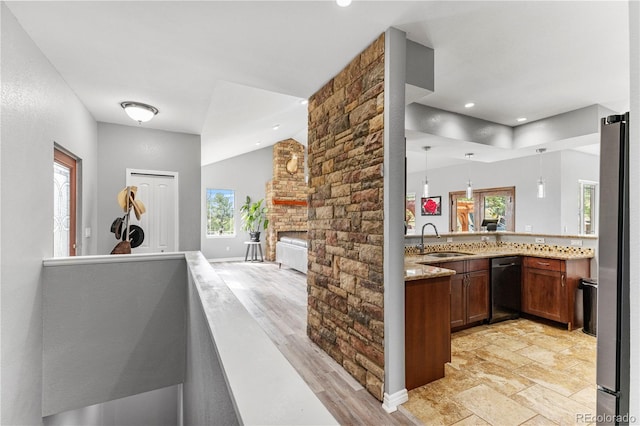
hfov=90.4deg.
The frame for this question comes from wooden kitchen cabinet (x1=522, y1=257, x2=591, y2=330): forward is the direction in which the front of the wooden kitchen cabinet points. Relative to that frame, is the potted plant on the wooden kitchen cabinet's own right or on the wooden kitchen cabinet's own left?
on the wooden kitchen cabinet's own right

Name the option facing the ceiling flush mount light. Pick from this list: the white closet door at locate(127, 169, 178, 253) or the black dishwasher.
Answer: the white closet door

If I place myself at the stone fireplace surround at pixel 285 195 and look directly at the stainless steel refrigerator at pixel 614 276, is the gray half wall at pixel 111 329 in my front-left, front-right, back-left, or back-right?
front-right

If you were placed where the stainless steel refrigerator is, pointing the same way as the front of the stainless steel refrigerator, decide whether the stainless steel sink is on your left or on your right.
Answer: on your right

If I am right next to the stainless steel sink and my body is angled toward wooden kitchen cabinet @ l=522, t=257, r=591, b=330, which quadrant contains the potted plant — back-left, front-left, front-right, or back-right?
back-left

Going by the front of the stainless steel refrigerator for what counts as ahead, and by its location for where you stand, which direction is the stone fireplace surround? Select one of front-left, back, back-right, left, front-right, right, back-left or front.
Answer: right

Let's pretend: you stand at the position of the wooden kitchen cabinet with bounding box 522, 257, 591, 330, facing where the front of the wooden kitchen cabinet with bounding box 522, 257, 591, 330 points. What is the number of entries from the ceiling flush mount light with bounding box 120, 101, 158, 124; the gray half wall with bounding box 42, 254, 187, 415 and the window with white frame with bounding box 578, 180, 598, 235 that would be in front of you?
2

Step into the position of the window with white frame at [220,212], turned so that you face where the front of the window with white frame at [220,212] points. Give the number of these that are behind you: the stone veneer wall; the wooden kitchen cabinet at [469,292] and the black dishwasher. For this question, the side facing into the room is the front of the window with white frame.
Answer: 0

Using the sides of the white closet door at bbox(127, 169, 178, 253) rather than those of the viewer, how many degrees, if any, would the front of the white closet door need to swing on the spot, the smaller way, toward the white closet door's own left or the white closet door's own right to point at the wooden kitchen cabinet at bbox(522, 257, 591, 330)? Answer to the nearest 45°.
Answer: approximately 45° to the white closet door's own left

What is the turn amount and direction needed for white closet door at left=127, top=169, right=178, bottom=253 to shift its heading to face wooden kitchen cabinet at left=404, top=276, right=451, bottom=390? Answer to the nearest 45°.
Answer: approximately 45° to its left

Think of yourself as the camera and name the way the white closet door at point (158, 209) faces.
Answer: facing the viewer

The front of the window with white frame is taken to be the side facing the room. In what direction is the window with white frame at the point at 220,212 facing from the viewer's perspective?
toward the camera

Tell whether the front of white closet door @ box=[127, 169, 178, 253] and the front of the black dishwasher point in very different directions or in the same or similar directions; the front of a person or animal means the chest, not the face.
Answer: same or similar directions

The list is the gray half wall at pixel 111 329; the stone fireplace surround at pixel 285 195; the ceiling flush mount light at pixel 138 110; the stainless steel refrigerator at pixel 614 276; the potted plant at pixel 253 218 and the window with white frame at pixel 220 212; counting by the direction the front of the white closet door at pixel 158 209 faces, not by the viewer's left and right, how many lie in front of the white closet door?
3
